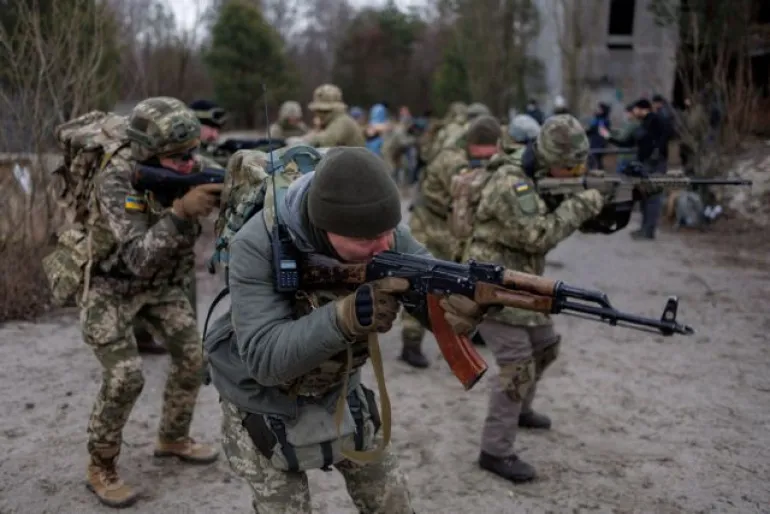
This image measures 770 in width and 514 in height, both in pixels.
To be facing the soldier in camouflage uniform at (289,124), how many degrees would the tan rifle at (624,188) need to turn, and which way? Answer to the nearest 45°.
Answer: approximately 135° to its left

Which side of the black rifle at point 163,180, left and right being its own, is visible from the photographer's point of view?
right

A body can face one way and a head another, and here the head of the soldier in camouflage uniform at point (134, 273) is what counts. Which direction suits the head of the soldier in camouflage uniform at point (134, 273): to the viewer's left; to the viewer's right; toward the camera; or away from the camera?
to the viewer's right

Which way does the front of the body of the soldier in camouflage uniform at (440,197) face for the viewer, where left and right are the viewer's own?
facing to the right of the viewer

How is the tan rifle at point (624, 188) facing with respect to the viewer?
to the viewer's right

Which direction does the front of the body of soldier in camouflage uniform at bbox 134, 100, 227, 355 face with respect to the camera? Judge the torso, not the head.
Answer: to the viewer's right

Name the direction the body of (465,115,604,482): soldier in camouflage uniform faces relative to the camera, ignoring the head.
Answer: to the viewer's right

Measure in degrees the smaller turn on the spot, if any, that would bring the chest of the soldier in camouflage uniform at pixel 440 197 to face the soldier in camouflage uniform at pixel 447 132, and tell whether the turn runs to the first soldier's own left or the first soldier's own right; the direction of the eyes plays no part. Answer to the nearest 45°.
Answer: approximately 90° to the first soldier's own left
